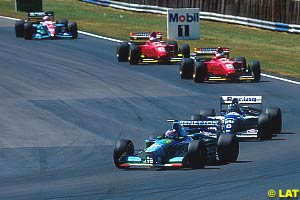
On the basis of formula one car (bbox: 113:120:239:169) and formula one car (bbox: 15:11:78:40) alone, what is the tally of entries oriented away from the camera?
0

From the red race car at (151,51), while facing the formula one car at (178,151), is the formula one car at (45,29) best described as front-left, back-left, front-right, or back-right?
back-right

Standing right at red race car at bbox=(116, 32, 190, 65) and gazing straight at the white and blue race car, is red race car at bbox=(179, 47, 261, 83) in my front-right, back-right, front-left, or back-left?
front-left

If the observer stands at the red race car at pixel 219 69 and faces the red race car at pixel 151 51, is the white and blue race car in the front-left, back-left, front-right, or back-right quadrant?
back-left

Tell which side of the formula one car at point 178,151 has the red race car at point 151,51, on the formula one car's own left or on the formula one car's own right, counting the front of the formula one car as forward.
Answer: on the formula one car's own right

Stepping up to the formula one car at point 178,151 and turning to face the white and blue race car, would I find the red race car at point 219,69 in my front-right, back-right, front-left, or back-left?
front-left

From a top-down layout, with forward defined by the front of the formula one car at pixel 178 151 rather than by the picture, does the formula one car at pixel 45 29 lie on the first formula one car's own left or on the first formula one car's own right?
on the first formula one car's own right

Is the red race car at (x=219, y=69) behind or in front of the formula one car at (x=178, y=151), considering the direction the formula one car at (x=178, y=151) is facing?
behind

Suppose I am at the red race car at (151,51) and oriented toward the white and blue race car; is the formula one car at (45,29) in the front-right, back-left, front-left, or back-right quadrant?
back-right
